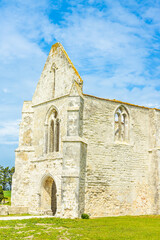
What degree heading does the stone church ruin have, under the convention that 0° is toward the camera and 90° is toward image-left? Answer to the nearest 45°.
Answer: approximately 45°
